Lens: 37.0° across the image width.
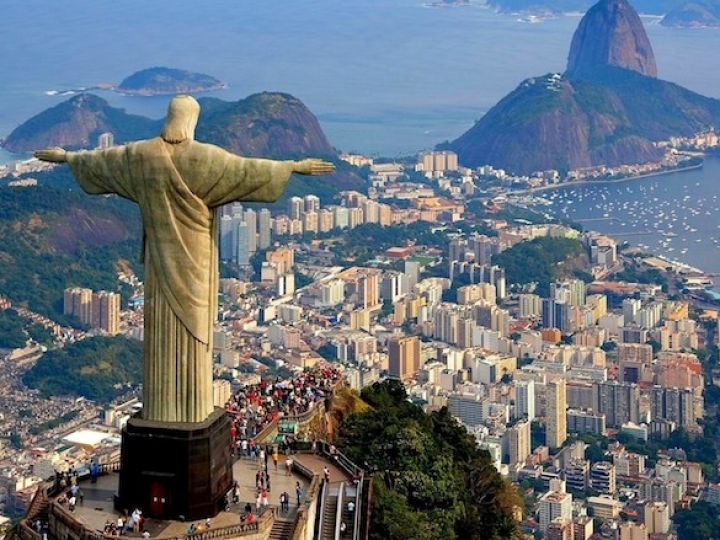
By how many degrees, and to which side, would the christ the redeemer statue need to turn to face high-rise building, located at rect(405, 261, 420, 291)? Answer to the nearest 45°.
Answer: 0° — it already faces it

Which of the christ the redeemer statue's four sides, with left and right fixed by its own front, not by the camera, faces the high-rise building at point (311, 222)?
front

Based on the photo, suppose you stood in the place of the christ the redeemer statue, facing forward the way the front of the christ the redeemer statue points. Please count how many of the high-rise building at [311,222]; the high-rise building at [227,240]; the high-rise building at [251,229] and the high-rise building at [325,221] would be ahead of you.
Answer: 4

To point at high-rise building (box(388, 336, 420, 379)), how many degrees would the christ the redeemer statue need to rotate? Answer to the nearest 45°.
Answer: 0° — it already faces it

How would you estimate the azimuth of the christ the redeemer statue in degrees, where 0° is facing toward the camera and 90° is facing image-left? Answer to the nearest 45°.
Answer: approximately 180°

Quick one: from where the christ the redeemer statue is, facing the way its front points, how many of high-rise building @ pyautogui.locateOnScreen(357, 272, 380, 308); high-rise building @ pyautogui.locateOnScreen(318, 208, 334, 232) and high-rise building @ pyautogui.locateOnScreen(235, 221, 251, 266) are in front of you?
3

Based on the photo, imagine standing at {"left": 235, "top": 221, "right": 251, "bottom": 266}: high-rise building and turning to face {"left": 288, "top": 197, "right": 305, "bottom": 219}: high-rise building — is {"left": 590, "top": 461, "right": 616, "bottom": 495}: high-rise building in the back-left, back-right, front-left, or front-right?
back-right

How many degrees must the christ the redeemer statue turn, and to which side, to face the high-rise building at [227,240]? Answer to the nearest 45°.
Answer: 0° — it already faces it

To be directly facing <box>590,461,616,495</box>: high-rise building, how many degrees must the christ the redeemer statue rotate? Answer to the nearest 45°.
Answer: approximately 45° to its right

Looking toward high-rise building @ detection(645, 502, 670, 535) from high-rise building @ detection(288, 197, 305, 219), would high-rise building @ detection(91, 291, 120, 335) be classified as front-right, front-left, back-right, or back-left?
front-right

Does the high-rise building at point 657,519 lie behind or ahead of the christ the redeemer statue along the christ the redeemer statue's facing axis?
ahead

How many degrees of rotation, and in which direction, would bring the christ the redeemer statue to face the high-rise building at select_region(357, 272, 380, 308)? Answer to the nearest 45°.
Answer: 0° — it already faces it

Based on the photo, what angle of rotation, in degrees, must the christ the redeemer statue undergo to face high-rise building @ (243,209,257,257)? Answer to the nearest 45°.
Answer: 0° — it already faces it

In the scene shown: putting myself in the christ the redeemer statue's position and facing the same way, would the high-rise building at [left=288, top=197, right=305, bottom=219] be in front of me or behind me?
in front

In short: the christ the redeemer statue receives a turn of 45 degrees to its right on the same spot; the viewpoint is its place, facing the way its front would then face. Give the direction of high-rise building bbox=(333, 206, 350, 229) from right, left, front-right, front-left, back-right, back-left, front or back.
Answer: front-left

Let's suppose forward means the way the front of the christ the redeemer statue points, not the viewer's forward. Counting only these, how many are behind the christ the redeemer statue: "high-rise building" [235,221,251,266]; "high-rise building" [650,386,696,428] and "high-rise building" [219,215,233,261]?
0
